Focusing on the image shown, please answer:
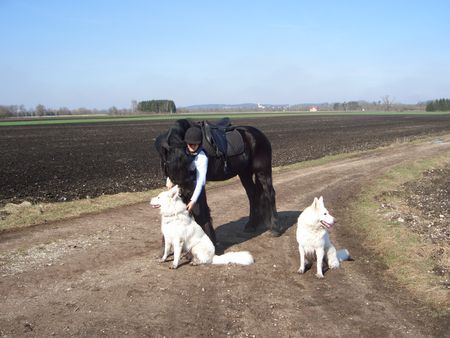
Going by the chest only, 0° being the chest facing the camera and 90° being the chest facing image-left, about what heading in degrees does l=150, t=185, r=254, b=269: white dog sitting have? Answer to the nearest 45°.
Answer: approximately 90°

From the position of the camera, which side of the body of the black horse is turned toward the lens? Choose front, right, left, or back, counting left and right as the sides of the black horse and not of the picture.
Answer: left

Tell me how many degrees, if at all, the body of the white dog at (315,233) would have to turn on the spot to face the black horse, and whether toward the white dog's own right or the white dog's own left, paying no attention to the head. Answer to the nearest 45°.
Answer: approximately 90° to the white dog's own right

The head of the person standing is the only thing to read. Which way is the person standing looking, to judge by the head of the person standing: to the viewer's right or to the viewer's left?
to the viewer's left

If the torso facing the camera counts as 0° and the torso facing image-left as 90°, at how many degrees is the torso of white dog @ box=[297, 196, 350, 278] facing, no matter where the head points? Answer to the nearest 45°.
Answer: approximately 45°

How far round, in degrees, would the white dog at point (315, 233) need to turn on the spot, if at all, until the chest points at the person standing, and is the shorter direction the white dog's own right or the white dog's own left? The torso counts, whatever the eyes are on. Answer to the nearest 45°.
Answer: approximately 45° to the white dog's own right
